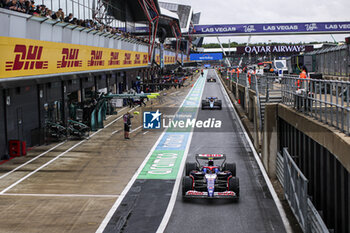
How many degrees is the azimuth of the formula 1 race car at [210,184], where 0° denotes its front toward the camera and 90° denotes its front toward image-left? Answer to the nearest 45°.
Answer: approximately 0°

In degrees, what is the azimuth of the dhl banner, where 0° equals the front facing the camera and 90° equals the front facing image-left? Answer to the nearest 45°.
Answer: approximately 270°

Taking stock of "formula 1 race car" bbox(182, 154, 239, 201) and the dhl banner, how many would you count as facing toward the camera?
1

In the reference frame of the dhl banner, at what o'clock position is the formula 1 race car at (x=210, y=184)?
The formula 1 race car is roughly at 2 o'clock from the dhl banner.

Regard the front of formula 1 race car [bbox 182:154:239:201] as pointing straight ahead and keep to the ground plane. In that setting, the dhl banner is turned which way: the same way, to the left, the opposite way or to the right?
to the left
